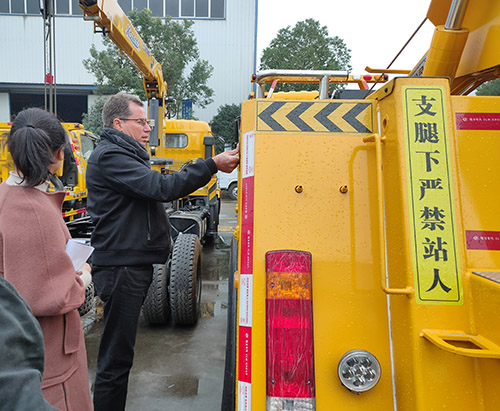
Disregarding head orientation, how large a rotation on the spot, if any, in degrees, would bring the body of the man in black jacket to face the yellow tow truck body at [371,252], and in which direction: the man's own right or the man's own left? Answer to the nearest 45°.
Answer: approximately 45° to the man's own right

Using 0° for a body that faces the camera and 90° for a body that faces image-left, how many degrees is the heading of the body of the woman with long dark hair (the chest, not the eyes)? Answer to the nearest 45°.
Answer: approximately 225°

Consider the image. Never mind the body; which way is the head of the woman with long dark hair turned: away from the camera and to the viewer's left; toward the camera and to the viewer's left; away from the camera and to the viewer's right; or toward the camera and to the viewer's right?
away from the camera and to the viewer's right

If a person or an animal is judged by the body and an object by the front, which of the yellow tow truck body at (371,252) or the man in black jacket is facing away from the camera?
the yellow tow truck body

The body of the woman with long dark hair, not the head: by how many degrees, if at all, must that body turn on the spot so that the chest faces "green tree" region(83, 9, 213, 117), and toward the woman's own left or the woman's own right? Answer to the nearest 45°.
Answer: approximately 45° to the woman's own left

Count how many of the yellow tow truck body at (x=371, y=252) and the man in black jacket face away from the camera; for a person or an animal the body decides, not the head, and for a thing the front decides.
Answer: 1

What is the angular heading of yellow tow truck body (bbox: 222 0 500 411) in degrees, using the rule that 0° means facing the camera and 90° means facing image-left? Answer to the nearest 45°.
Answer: approximately 180°

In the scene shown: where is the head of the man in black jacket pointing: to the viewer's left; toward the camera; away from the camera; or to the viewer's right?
to the viewer's right

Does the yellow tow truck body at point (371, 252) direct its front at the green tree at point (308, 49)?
yes

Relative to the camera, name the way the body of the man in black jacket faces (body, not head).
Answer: to the viewer's right

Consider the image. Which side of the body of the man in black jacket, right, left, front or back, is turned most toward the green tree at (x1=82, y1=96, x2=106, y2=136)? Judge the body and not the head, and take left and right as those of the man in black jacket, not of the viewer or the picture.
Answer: left

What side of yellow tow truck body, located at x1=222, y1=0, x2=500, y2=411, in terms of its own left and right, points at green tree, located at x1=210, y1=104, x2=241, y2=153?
front

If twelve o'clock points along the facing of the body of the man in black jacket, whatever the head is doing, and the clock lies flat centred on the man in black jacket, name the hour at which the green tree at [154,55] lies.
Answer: The green tree is roughly at 9 o'clock from the man in black jacket.
